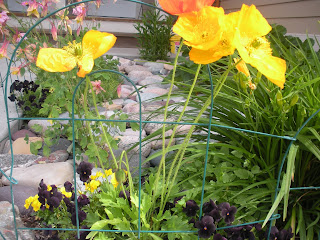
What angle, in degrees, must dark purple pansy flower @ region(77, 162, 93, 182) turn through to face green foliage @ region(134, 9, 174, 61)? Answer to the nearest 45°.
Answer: approximately 180°

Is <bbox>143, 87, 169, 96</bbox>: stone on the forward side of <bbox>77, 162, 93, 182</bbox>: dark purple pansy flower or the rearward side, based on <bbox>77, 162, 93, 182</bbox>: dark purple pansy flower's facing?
on the rearward side

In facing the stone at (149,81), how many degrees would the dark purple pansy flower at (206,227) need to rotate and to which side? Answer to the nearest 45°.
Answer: approximately 180°

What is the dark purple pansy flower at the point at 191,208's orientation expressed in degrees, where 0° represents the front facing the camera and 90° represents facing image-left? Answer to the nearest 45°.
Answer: approximately 0°

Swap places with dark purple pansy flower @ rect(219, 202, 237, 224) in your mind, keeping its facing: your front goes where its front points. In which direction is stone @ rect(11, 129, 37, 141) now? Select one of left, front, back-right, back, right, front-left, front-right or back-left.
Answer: back-right

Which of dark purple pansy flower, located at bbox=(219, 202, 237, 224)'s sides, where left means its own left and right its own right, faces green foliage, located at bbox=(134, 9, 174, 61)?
back

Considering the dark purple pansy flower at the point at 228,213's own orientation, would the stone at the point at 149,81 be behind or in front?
behind
